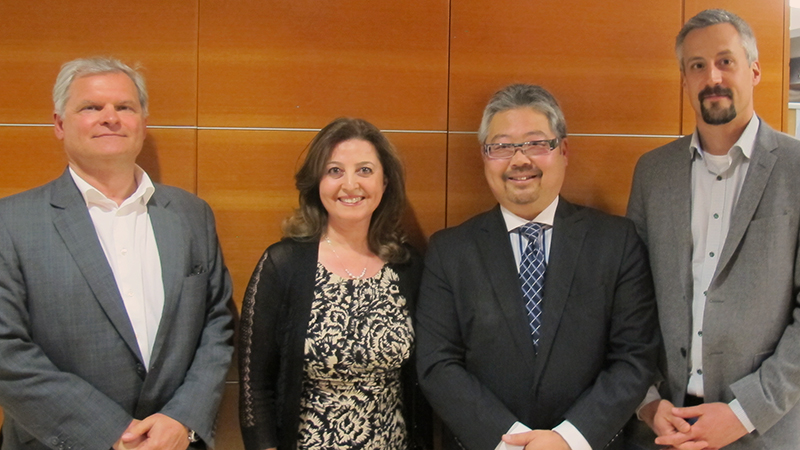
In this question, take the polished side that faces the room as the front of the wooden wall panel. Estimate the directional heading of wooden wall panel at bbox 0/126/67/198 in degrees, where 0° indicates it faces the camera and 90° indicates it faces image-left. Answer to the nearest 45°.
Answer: approximately 0°
